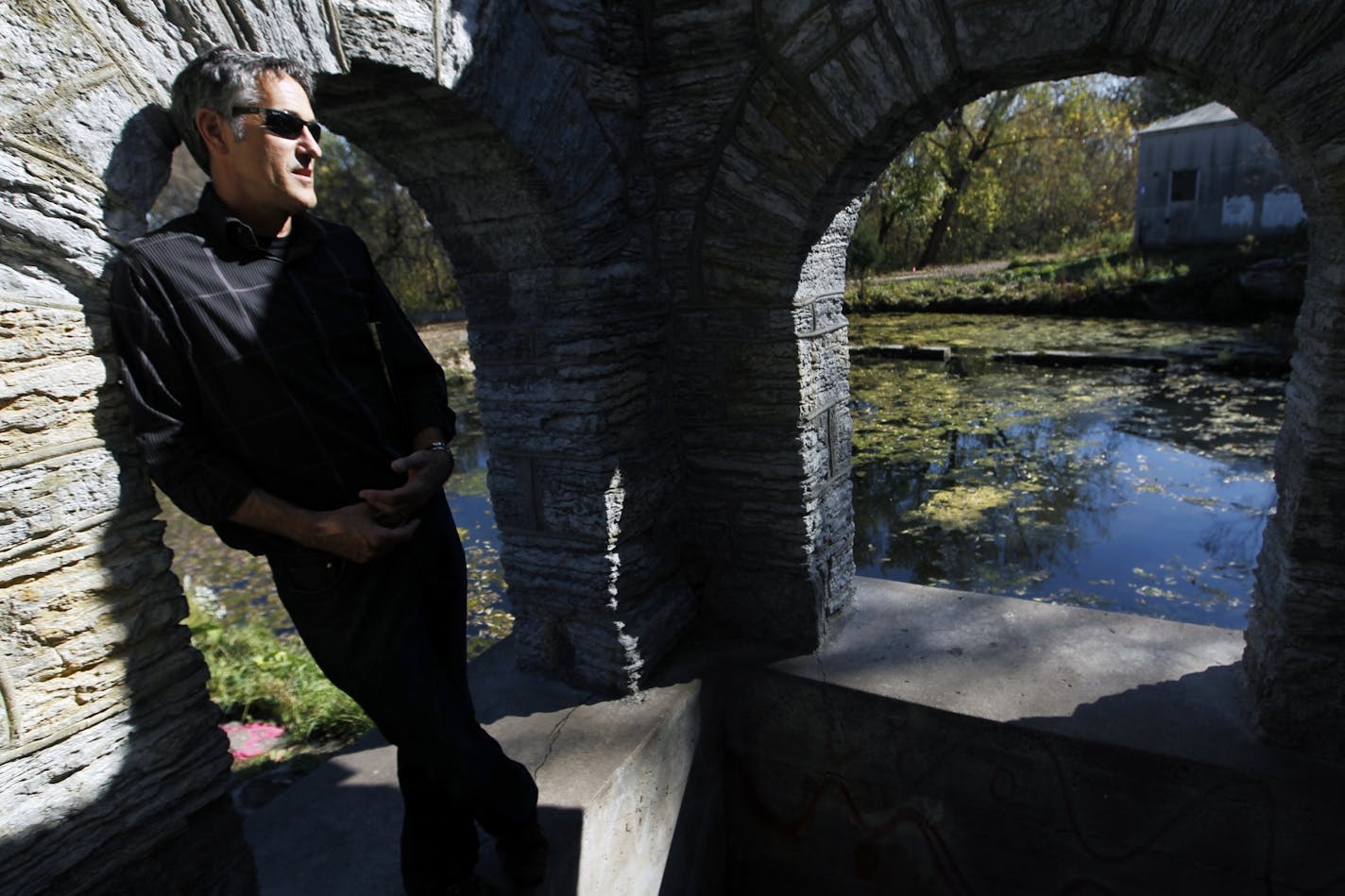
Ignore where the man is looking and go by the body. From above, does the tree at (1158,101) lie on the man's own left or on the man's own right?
on the man's own left

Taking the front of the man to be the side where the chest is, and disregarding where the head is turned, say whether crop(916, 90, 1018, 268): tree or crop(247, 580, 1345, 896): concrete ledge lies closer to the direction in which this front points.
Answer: the concrete ledge

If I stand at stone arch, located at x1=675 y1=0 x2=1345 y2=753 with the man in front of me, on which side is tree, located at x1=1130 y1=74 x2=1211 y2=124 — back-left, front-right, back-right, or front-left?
back-right

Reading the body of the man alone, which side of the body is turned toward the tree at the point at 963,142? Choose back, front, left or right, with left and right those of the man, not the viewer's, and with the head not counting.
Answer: left

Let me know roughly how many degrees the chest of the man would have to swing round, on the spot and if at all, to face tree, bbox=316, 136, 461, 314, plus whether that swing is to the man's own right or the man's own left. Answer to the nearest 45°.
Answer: approximately 135° to the man's own left

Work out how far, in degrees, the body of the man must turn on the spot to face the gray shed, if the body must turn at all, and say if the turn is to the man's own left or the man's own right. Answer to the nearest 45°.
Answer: approximately 90° to the man's own left

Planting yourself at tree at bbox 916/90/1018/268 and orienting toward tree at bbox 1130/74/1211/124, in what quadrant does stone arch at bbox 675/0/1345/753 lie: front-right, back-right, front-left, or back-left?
back-right

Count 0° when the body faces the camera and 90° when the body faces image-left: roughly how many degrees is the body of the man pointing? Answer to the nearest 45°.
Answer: approximately 315°
